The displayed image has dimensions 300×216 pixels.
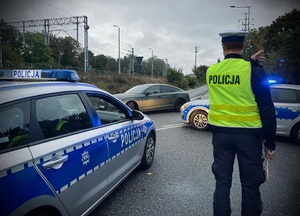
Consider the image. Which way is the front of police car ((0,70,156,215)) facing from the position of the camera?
facing away from the viewer and to the right of the viewer

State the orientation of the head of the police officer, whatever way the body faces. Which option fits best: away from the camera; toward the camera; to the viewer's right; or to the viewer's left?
away from the camera

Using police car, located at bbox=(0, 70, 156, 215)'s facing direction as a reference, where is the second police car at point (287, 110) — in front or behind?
in front

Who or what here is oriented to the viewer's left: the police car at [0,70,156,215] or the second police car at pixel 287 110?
the second police car

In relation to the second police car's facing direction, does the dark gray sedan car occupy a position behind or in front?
in front

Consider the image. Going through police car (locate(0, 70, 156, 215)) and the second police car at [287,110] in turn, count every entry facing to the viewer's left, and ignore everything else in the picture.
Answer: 1

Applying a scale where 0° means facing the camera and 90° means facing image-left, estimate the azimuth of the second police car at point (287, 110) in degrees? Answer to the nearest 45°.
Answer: approximately 90°

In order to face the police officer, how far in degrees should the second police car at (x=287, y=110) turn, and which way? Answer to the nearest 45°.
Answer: approximately 90° to its left

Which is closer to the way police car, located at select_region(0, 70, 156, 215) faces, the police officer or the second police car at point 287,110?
the second police car

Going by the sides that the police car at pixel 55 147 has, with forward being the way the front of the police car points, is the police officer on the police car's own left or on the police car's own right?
on the police car's own right

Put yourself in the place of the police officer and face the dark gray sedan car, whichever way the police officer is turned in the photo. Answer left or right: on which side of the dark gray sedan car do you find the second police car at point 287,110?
right

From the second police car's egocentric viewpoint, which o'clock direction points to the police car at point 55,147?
The police car is roughly at 10 o'clock from the second police car.
